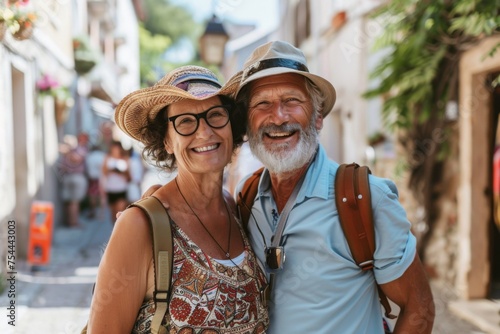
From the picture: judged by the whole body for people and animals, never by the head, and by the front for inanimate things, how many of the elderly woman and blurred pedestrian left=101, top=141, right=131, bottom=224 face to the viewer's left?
0

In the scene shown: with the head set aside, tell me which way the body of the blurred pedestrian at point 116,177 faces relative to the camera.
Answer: toward the camera

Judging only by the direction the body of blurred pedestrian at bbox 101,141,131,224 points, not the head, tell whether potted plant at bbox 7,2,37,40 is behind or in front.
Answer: in front

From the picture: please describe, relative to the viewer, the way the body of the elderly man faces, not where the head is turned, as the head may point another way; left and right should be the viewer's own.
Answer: facing the viewer and to the left of the viewer

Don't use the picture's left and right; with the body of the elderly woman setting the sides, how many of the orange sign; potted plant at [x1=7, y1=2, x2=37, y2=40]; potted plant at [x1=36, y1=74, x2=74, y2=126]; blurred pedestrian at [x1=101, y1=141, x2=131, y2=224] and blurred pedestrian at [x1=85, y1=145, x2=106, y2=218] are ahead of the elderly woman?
0

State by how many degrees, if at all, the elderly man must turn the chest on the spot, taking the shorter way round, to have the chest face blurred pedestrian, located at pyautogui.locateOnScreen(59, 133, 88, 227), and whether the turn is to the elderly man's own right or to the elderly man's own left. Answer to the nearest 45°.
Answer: approximately 90° to the elderly man's own right

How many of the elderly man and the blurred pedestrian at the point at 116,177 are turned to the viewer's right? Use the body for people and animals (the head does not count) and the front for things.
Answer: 0

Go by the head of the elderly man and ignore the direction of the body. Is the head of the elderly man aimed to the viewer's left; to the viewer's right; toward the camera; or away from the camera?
toward the camera

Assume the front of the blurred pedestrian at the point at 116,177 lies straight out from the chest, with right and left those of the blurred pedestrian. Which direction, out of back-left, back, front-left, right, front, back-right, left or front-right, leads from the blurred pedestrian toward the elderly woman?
front

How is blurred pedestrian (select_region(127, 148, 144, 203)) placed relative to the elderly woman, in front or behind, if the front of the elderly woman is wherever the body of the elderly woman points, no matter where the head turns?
behind

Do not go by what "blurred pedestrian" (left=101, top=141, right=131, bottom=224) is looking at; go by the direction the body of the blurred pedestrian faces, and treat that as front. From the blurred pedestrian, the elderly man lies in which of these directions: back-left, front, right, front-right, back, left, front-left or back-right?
front

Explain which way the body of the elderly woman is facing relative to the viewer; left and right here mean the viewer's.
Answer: facing the viewer and to the right of the viewer

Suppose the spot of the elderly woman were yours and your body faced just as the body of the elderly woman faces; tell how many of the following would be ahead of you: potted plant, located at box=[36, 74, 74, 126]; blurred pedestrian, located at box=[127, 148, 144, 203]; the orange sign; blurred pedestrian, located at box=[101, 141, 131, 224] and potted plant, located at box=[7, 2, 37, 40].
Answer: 0

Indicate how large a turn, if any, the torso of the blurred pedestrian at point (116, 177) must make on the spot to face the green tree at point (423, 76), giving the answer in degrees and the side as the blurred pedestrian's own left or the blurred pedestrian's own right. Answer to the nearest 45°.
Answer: approximately 45° to the blurred pedestrian's own left
